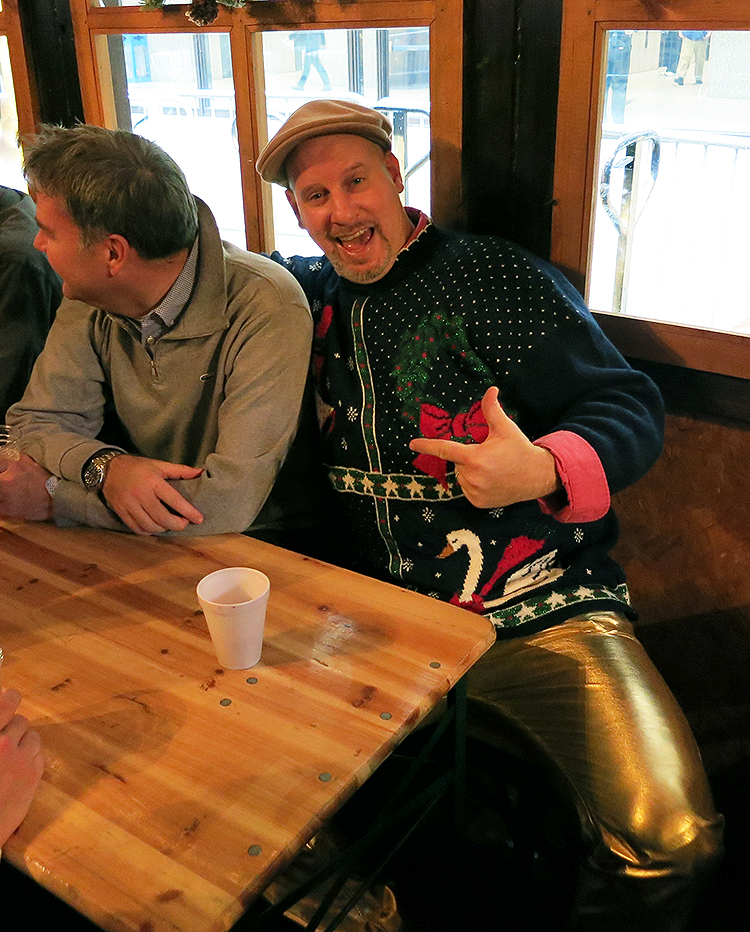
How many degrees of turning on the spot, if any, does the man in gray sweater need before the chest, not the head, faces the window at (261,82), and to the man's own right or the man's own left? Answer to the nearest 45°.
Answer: approximately 180°

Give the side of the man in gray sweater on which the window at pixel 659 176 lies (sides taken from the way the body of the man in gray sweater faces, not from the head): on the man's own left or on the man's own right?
on the man's own left

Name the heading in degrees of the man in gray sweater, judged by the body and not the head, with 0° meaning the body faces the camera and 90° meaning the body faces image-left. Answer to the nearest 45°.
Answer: approximately 45°

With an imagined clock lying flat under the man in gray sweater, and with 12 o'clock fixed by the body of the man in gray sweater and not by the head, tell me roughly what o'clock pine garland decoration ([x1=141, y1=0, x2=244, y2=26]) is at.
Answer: The pine garland decoration is roughly at 5 o'clock from the man in gray sweater.

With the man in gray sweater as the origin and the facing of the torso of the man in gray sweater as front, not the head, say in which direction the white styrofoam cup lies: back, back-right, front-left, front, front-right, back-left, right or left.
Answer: front-left

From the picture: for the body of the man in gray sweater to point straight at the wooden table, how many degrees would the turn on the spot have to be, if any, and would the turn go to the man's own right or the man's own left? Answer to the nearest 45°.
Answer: approximately 45° to the man's own left

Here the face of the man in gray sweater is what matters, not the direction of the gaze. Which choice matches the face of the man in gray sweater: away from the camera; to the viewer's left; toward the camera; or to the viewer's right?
to the viewer's left

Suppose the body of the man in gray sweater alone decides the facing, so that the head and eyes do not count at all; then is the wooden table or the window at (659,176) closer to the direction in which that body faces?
the wooden table

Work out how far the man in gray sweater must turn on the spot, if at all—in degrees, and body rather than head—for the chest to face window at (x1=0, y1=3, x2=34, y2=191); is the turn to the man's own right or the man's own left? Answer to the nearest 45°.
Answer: approximately 135° to the man's own right
